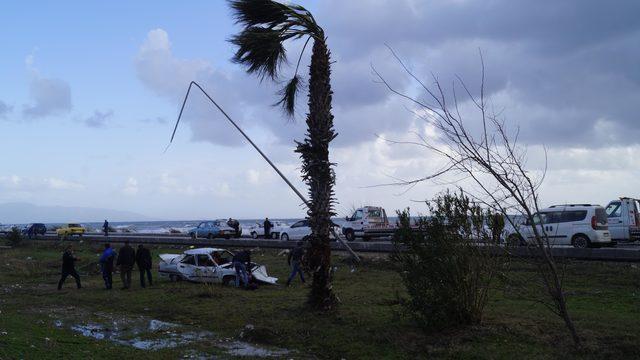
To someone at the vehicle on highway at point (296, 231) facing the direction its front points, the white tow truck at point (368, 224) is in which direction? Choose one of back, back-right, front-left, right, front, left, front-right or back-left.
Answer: back-left

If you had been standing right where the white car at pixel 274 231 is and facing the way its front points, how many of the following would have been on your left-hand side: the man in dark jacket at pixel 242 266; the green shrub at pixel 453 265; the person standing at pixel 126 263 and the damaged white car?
4

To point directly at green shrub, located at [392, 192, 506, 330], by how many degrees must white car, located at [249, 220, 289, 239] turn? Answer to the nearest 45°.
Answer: approximately 90° to its left

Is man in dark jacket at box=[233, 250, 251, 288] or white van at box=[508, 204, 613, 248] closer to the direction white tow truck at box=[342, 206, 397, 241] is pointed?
the man in dark jacket

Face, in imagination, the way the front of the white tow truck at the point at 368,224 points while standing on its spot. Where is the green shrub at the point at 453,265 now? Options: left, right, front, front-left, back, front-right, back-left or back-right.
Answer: left

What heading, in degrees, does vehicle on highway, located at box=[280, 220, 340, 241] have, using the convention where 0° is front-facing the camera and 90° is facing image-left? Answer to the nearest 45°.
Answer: approximately 90°

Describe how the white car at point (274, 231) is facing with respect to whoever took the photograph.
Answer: facing to the left of the viewer

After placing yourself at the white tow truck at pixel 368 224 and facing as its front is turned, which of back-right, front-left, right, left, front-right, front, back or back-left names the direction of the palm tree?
left

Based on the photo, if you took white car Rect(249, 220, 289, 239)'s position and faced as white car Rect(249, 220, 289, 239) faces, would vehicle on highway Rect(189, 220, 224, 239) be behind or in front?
in front

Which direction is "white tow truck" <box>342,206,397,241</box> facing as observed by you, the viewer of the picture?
facing to the left of the viewer
